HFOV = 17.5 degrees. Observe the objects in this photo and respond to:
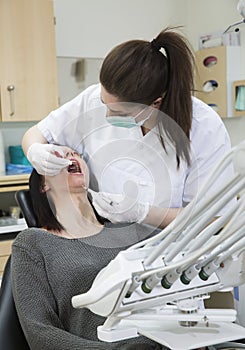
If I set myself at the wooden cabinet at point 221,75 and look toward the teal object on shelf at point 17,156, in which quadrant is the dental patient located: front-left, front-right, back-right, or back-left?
front-left

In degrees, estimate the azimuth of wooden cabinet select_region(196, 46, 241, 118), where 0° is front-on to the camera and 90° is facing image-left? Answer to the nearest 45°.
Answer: approximately 45°

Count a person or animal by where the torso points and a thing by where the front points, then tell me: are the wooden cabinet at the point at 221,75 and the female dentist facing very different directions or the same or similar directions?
same or similar directions

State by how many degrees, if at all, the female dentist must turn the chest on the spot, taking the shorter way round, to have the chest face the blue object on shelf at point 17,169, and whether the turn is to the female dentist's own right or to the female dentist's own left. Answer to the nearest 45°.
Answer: approximately 135° to the female dentist's own right

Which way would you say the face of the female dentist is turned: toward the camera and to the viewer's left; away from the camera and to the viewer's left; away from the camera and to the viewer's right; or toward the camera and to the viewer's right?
toward the camera and to the viewer's left

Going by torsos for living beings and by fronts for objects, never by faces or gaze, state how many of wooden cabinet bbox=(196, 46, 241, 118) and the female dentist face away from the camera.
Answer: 0

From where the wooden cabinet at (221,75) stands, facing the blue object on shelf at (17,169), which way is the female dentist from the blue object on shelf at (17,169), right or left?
left

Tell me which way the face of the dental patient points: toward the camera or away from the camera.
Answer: toward the camera
